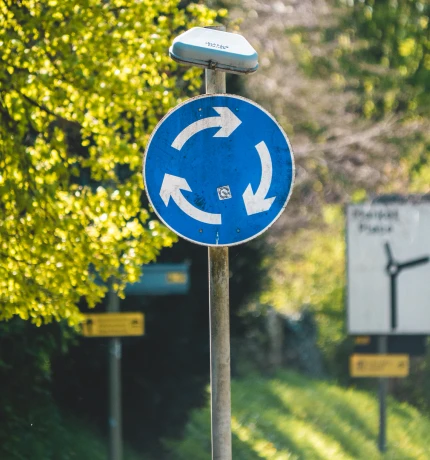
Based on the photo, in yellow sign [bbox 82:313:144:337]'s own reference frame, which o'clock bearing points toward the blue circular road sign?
The blue circular road sign is roughly at 12 o'clock from the yellow sign.

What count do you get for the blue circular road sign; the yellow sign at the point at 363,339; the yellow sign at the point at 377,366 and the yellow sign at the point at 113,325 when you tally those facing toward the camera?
4

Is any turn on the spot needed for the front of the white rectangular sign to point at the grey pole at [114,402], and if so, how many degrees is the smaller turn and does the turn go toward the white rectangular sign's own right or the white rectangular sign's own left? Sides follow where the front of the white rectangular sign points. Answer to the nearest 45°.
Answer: approximately 45° to the white rectangular sign's own right

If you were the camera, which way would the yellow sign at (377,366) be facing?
facing the viewer

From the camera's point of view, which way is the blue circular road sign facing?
toward the camera

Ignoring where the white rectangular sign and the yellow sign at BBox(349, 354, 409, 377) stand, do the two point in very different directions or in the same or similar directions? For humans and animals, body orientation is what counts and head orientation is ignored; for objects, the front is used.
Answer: same or similar directions

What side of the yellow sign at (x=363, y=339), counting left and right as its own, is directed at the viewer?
front

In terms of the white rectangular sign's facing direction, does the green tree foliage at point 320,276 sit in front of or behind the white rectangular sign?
behind

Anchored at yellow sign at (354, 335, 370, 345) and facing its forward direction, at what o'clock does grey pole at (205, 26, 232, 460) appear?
The grey pole is roughly at 12 o'clock from the yellow sign.

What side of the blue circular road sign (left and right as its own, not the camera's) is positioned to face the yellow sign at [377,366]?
back

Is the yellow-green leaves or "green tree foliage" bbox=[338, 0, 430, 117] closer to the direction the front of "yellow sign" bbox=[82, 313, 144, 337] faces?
the yellow-green leaves

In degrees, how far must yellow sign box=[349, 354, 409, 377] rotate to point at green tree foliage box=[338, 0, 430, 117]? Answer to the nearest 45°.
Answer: approximately 180°

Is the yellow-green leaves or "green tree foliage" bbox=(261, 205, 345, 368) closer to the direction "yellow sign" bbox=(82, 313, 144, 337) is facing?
the yellow-green leaves
